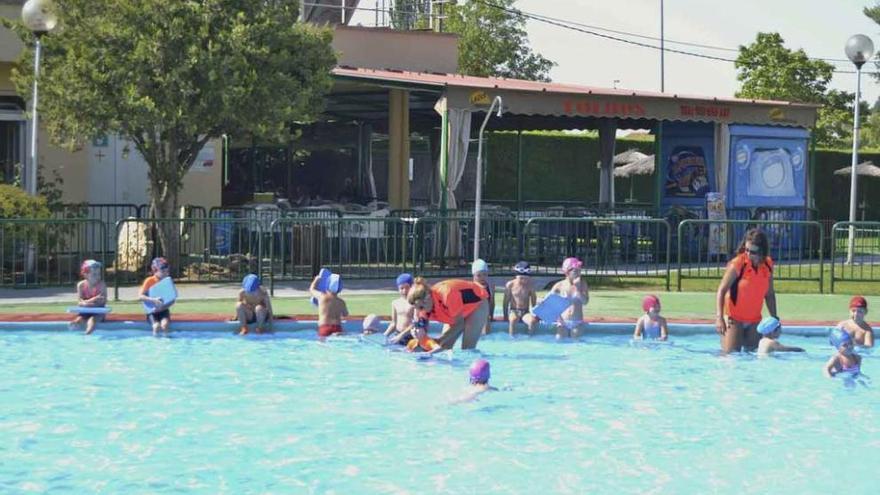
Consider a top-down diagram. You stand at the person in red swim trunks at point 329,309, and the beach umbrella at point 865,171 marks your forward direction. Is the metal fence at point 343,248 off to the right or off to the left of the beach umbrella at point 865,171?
left

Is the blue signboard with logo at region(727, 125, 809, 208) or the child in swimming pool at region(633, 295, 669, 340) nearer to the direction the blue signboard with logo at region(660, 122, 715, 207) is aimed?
the child in swimming pool

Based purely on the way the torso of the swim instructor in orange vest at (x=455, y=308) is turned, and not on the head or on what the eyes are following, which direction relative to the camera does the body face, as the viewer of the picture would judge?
to the viewer's left

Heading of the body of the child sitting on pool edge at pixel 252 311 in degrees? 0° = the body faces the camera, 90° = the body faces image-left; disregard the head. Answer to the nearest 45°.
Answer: approximately 0°

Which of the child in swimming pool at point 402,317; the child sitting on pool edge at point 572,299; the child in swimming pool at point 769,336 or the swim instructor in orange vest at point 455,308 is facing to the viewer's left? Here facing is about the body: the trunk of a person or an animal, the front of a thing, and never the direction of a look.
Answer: the swim instructor in orange vest

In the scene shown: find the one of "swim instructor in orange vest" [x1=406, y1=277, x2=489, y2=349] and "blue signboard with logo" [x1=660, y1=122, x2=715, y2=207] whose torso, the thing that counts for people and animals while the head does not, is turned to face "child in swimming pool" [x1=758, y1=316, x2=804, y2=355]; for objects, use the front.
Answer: the blue signboard with logo

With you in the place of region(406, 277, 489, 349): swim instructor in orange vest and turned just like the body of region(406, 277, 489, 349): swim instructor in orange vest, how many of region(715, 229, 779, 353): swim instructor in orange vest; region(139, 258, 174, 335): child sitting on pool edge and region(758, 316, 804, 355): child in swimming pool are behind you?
2

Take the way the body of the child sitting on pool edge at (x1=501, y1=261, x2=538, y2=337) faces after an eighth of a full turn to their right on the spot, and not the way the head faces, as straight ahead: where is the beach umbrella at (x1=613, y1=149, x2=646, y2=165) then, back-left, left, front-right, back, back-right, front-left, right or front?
back-right
